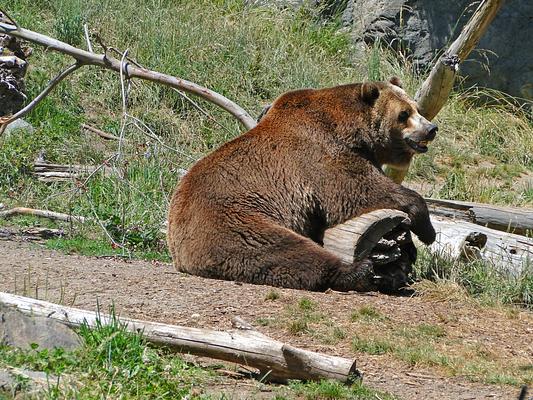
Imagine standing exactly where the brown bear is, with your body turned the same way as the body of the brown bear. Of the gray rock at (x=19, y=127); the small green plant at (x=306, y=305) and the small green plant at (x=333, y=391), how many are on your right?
2

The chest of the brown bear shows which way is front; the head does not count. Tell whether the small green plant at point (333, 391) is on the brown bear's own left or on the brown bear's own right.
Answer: on the brown bear's own right

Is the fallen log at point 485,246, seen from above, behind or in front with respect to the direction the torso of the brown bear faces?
in front

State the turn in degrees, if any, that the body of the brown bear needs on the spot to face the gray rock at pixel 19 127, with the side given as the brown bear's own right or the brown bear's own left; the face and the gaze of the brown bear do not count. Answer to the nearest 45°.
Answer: approximately 135° to the brown bear's own left

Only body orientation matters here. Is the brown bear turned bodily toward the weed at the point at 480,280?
yes

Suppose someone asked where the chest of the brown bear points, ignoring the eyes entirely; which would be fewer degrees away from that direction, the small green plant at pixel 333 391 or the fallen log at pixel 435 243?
the fallen log

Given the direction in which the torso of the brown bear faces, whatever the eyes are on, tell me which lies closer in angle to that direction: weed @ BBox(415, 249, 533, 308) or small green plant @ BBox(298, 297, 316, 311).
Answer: the weed

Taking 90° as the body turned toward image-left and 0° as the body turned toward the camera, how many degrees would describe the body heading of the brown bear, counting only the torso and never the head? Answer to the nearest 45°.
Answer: approximately 270°

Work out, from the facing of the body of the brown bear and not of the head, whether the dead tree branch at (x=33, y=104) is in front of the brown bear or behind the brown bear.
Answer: behind

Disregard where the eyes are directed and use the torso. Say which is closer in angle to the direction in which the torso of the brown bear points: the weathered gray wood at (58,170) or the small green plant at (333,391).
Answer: the small green plant

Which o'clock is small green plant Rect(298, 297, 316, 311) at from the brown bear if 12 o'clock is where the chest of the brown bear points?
The small green plant is roughly at 3 o'clock from the brown bear.

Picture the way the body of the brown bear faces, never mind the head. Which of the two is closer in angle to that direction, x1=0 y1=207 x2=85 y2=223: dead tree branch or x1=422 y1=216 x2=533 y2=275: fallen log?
the fallen log

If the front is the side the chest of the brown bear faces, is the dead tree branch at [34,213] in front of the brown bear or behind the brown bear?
behind

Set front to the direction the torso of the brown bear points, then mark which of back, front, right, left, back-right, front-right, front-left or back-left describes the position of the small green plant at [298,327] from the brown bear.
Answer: right

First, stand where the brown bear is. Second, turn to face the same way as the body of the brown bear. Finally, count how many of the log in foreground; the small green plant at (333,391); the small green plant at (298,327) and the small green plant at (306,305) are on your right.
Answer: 4

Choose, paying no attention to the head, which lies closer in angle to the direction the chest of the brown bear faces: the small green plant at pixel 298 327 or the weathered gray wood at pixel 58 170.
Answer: the small green plant
